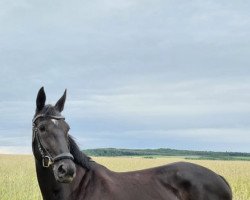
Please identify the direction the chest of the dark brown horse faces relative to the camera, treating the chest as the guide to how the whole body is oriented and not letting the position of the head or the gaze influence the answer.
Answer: to the viewer's left
